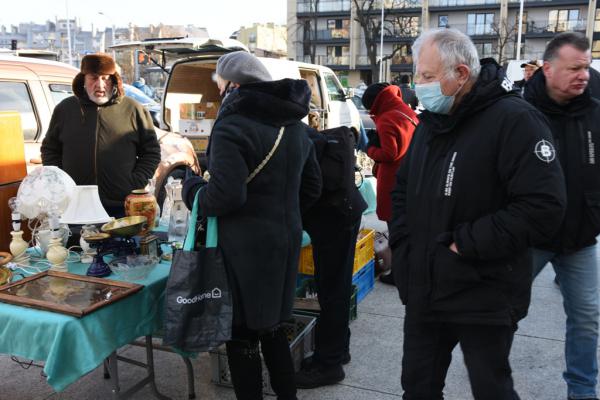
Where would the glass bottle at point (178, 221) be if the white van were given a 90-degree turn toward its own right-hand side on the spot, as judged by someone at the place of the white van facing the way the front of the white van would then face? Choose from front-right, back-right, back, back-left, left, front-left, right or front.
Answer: front-right

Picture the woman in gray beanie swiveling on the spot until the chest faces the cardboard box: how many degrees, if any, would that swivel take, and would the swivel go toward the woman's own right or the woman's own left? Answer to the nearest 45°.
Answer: approximately 45° to the woman's own right

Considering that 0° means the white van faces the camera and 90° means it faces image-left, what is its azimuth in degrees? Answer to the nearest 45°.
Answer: approximately 225°

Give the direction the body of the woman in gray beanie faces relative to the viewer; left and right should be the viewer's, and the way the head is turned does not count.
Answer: facing away from the viewer and to the left of the viewer

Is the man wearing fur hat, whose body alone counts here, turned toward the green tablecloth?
yes

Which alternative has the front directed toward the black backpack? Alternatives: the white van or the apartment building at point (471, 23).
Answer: the apartment building

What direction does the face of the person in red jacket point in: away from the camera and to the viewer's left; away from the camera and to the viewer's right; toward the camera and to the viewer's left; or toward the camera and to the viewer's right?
away from the camera and to the viewer's left

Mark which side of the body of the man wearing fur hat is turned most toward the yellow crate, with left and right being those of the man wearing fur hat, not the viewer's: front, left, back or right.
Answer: left
